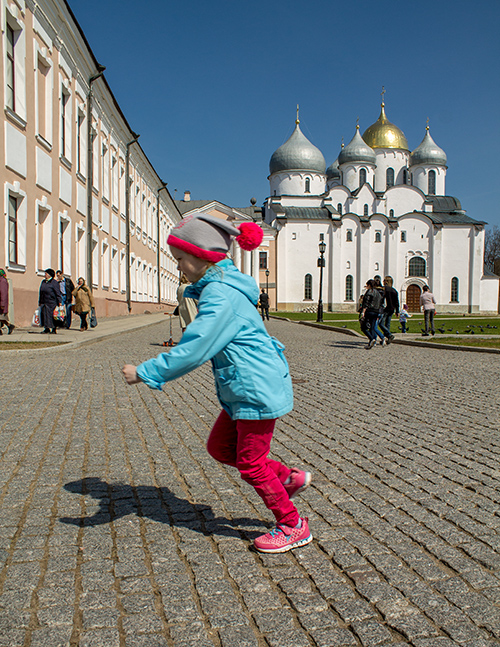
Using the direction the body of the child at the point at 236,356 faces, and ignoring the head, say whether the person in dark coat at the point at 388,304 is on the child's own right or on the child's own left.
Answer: on the child's own right

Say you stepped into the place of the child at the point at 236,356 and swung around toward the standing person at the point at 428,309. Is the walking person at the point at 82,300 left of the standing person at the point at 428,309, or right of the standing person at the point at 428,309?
left

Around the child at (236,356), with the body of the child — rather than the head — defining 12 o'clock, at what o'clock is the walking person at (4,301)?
The walking person is roughly at 2 o'clock from the child.

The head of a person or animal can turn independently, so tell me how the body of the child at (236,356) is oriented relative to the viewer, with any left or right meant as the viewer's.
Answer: facing to the left of the viewer

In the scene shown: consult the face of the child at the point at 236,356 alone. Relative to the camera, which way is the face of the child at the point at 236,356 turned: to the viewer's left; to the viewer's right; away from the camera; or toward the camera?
to the viewer's left

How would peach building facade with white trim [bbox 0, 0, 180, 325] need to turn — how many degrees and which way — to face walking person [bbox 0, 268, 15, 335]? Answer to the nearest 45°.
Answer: approximately 90° to its right
